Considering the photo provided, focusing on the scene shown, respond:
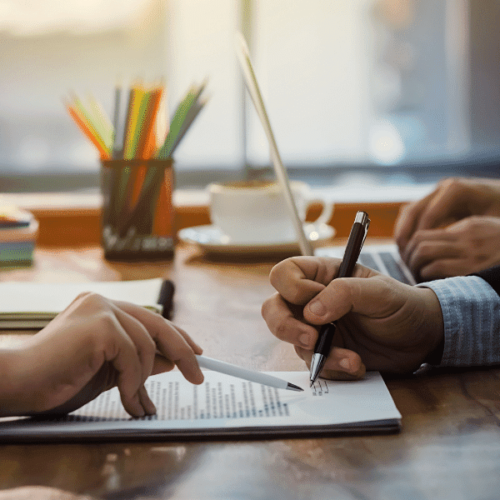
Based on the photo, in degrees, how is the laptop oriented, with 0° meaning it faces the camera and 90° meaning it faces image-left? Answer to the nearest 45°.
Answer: approximately 270°
